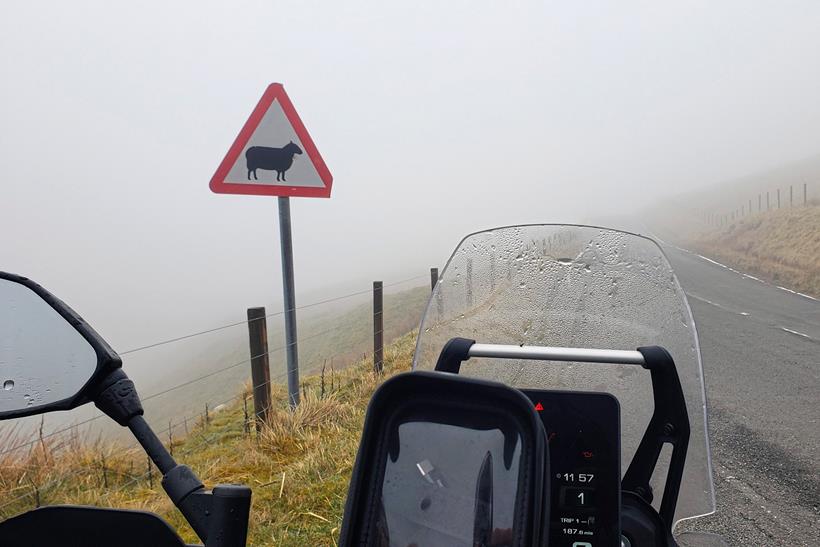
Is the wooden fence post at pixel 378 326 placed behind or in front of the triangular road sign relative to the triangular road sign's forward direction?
behind

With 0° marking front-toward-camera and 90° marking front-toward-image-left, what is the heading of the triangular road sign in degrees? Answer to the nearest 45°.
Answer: approximately 0°
